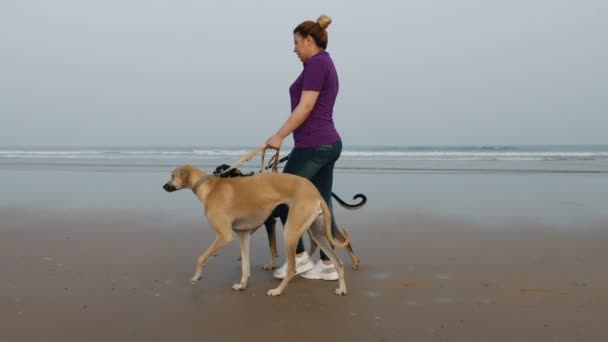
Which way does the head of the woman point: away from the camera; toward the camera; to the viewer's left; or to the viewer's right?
to the viewer's left

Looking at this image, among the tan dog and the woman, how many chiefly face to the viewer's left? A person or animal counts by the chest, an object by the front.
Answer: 2

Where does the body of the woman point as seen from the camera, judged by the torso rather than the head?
to the viewer's left

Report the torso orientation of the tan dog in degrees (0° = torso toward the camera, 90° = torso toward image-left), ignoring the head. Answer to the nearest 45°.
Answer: approximately 90°
